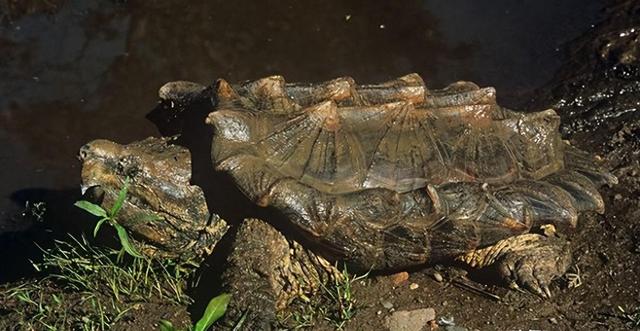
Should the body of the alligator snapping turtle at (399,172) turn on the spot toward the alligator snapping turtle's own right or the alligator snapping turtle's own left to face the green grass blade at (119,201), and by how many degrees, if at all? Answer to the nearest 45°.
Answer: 0° — it already faces it

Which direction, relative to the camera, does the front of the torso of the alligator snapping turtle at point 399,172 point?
to the viewer's left

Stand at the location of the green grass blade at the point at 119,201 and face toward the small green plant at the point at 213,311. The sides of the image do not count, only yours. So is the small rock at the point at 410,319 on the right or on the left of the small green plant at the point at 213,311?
left
